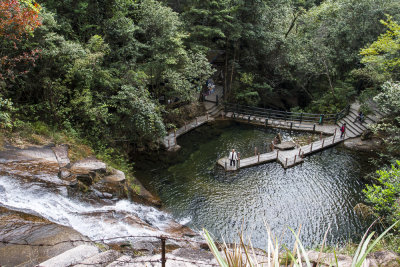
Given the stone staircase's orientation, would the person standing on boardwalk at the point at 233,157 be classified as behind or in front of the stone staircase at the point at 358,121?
in front

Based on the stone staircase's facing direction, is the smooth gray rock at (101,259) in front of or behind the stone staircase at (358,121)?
in front

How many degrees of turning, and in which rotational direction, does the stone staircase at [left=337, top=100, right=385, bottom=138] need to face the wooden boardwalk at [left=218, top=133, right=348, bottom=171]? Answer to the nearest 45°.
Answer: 0° — it already faces it

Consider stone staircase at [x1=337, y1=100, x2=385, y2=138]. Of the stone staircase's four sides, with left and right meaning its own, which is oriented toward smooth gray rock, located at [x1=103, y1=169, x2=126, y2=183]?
front

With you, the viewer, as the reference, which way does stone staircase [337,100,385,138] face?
facing the viewer and to the left of the viewer
